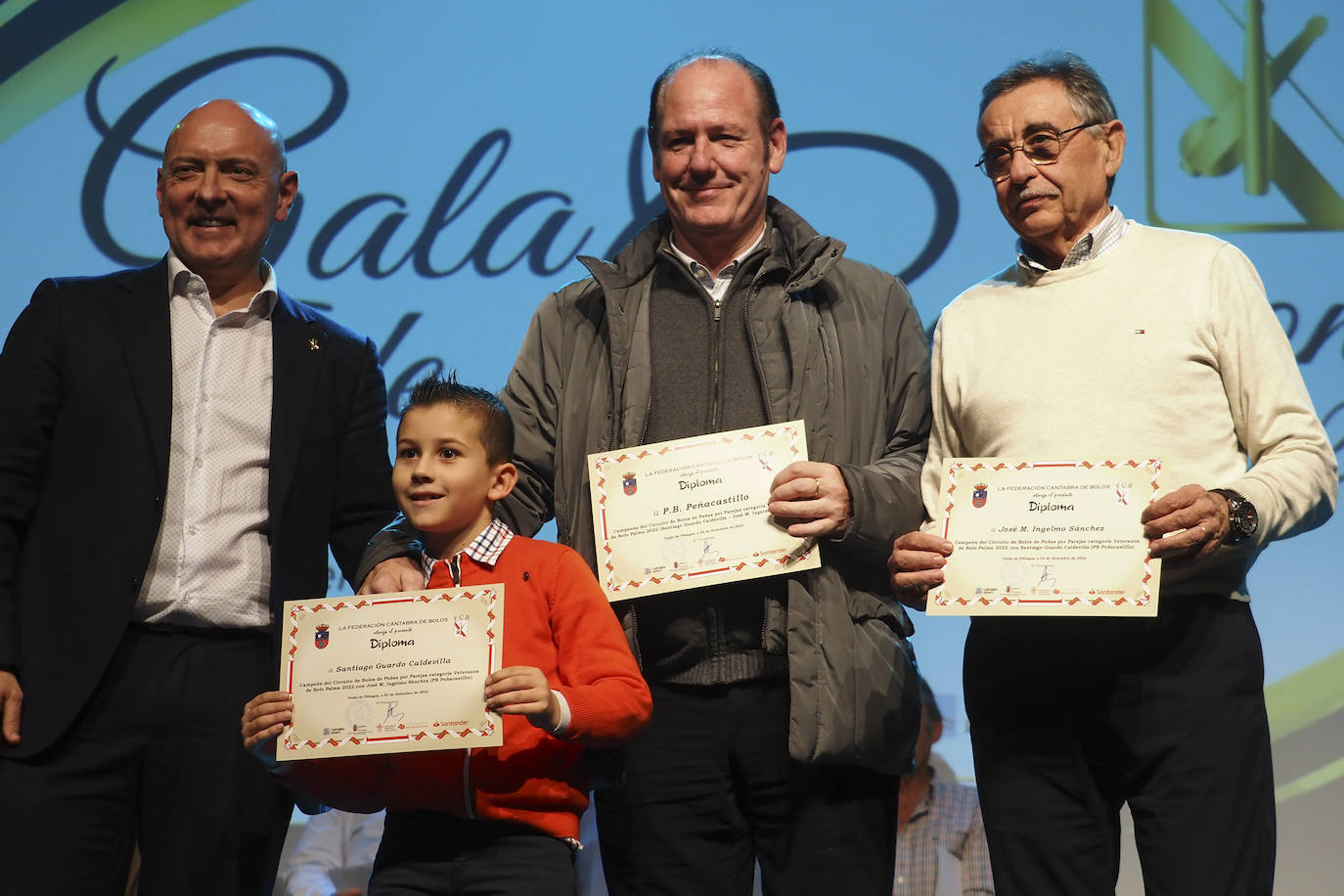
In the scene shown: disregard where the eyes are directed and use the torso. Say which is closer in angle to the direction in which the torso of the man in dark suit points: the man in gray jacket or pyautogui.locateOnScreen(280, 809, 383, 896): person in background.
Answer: the man in gray jacket

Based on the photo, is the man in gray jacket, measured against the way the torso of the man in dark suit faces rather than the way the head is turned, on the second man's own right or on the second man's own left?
on the second man's own left

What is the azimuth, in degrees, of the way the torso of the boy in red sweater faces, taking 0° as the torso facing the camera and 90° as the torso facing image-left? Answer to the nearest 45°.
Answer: approximately 45°

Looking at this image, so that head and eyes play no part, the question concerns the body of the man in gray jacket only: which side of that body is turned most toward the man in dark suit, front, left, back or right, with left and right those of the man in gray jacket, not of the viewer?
right

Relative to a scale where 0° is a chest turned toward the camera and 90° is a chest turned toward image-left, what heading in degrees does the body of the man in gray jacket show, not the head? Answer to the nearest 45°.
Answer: approximately 0°

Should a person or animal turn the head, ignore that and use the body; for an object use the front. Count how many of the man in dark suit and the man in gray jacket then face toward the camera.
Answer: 2

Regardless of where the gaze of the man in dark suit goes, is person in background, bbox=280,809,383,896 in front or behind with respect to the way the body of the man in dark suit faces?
behind

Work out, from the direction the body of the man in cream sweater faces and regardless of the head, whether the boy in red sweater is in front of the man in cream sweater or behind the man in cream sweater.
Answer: in front

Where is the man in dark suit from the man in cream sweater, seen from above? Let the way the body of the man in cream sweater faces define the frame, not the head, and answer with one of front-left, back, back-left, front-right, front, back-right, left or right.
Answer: front-right

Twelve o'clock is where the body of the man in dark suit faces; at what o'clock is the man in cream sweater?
The man in cream sweater is roughly at 10 o'clock from the man in dark suit.
